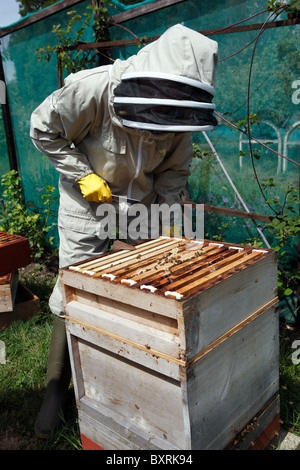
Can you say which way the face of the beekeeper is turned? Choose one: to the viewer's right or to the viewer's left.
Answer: to the viewer's right

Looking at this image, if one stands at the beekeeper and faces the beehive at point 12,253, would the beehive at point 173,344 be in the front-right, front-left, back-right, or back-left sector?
back-left

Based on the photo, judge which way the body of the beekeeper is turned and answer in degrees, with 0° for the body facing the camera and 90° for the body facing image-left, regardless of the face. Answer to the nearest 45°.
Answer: approximately 315°

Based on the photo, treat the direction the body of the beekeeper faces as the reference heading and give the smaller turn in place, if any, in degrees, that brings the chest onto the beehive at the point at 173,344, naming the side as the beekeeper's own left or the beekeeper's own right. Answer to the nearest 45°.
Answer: approximately 45° to the beekeeper's own right

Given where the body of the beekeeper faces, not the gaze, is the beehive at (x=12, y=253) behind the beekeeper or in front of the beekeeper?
behind

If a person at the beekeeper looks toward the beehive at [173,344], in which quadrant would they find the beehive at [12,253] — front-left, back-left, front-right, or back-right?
back-right
